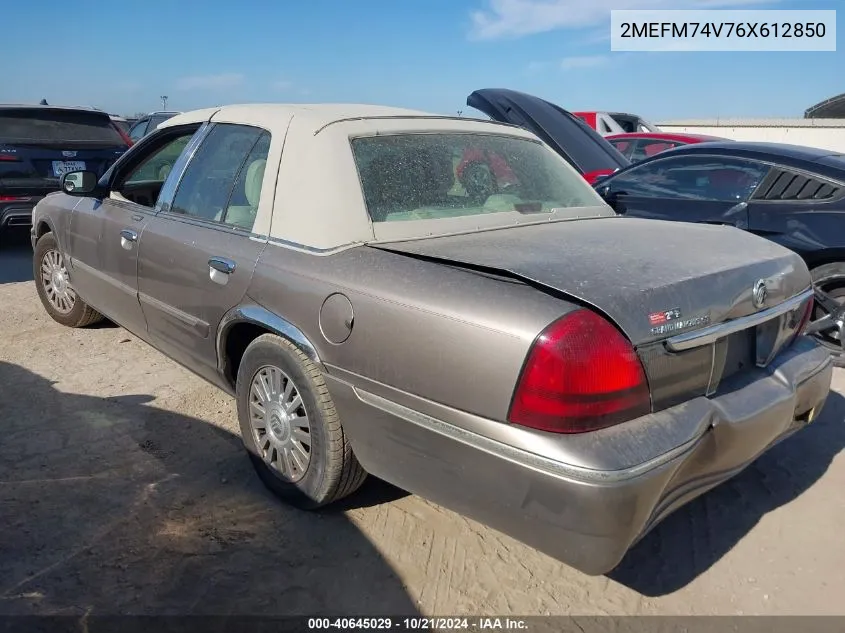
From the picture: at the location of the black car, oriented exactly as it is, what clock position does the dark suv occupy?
The dark suv is roughly at 12 o'clock from the black car.

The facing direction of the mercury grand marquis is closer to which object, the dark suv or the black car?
the dark suv

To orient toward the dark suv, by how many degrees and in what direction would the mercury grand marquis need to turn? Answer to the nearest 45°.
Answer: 0° — it already faces it

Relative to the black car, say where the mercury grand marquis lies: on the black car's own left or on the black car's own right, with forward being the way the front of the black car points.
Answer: on the black car's own left

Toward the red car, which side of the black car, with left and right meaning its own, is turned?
right

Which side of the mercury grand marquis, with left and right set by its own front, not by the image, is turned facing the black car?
right

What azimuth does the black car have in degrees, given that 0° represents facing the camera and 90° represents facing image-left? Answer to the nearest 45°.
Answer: approximately 90°

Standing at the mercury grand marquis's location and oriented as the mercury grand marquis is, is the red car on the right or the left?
on its right
